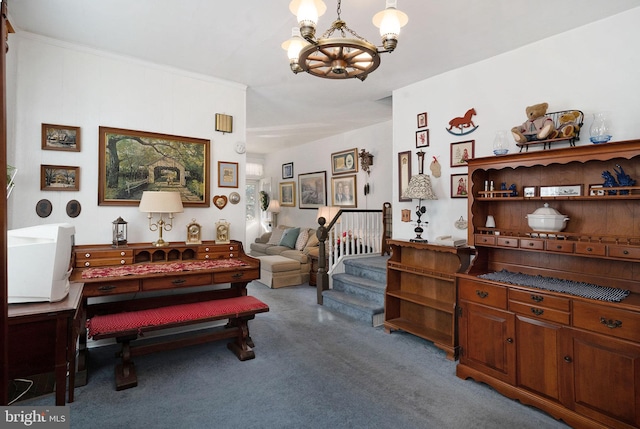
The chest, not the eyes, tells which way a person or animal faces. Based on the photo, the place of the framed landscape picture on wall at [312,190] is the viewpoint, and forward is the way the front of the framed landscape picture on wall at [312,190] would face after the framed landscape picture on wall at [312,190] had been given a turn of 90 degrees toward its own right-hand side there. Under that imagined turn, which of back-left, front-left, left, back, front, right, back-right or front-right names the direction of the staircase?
back-left

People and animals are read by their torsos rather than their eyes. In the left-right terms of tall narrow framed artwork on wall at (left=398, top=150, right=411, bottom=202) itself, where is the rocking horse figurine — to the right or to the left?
on its left

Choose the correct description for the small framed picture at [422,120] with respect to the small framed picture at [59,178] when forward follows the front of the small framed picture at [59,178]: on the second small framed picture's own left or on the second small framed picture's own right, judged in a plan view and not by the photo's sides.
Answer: on the second small framed picture's own left

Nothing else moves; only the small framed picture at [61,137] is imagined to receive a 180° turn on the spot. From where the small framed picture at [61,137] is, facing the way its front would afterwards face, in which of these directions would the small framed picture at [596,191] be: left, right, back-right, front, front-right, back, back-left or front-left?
back-right

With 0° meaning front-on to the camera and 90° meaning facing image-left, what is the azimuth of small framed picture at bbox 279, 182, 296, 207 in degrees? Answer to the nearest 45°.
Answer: approximately 45°

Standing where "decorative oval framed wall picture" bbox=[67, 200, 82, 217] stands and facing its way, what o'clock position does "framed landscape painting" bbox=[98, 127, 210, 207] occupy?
The framed landscape painting is roughly at 9 o'clock from the decorative oval framed wall picture.

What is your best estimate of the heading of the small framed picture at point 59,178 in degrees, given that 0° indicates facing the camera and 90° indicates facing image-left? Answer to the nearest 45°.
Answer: approximately 0°

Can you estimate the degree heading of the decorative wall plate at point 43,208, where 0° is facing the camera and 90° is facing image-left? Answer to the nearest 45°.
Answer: approximately 0°

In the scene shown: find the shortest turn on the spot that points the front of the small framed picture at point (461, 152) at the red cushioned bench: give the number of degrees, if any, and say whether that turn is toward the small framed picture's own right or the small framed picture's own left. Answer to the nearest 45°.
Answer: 0° — it already faces it

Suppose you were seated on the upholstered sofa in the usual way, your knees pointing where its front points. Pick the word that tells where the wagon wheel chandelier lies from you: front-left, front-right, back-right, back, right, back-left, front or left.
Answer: front-left
